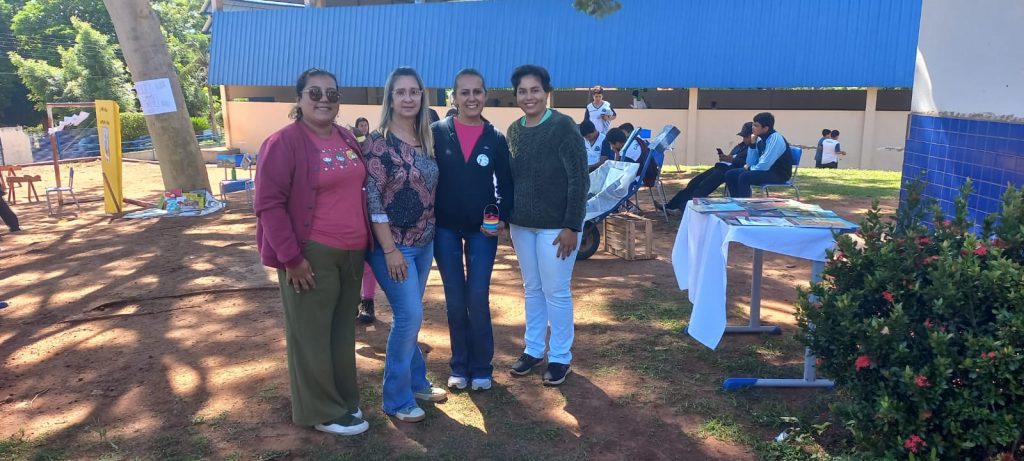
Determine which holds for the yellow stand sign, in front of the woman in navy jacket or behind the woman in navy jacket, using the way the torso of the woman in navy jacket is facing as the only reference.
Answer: behind

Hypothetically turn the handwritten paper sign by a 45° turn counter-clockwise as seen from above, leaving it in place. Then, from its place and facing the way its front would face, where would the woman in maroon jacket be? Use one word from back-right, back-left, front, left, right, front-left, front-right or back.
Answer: front-right

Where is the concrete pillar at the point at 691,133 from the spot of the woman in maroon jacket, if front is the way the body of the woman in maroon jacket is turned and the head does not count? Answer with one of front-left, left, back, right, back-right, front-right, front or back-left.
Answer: left

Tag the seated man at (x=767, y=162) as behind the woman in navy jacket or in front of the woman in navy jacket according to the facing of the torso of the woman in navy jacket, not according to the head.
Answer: behind

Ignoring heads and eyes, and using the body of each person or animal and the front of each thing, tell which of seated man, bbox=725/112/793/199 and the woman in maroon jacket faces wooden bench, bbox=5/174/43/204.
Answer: the seated man

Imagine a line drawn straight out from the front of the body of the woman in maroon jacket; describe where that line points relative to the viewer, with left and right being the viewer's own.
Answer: facing the viewer and to the right of the viewer

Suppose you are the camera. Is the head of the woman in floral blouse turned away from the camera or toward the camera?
toward the camera

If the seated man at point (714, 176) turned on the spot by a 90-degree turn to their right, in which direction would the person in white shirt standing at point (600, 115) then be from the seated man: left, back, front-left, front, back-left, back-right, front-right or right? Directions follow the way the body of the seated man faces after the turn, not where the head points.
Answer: front-left

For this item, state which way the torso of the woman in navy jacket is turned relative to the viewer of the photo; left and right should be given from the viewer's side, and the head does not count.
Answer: facing the viewer

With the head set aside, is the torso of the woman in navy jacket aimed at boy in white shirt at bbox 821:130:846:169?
no

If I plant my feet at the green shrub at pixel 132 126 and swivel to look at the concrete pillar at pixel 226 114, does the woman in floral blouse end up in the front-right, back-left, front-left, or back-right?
front-right

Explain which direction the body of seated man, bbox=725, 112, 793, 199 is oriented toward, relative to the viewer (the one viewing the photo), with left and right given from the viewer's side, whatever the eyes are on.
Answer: facing to the left of the viewer

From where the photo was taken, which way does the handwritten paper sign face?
toward the camera

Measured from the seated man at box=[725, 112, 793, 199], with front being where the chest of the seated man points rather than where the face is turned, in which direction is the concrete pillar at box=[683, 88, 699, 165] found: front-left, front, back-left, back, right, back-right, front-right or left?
right

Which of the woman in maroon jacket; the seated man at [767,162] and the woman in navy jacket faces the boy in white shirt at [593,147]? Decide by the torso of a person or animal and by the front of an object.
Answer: the seated man

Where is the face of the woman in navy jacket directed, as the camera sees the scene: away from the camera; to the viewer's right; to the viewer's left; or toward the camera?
toward the camera

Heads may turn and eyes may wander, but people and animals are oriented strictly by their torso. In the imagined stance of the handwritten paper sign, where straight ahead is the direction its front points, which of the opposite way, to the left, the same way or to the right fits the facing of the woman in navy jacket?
the same way

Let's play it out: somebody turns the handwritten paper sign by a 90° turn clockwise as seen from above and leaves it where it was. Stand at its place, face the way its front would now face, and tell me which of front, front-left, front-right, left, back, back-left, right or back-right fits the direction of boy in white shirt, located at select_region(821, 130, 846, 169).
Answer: back

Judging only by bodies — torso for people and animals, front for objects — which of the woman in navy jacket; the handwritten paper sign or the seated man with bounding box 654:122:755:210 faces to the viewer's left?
the seated man

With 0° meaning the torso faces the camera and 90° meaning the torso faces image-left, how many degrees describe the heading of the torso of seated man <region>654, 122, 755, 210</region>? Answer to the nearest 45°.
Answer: approximately 90°
